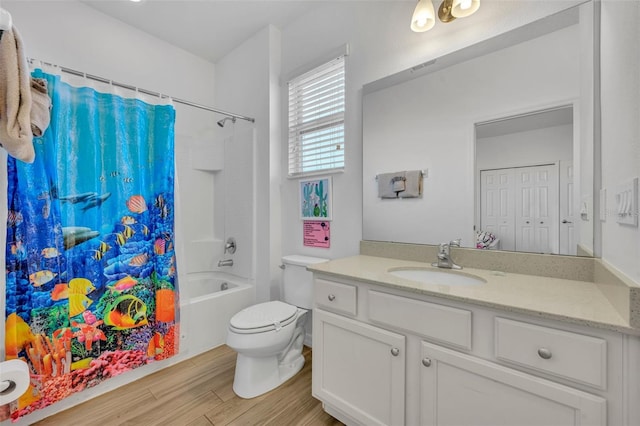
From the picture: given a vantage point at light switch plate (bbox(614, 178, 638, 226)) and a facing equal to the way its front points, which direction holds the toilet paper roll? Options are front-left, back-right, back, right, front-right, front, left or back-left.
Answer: front-left

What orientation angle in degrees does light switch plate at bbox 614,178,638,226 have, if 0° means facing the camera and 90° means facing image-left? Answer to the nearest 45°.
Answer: approximately 90°

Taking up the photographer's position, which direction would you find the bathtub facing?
facing the viewer and to the right of the viewer

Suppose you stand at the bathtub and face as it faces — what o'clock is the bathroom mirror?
The bathroom mirror is roughly at 12 o'clock from the bathtub.

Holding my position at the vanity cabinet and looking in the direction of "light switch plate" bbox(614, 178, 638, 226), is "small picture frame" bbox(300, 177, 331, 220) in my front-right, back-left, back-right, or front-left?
back-left

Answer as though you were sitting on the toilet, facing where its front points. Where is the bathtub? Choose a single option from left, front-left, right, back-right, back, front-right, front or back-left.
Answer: right

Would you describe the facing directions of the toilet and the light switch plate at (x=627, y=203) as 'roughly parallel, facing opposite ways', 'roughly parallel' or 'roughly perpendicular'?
roughly perpendicular

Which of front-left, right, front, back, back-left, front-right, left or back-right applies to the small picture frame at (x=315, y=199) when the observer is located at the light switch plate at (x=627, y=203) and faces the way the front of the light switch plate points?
front

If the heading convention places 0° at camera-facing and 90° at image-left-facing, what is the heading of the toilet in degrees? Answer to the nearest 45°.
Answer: approximately 45°

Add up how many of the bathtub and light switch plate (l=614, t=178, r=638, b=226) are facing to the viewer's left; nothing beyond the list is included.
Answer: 1

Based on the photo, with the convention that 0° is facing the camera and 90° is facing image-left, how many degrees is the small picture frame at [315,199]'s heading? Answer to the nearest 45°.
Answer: approximately 45°
